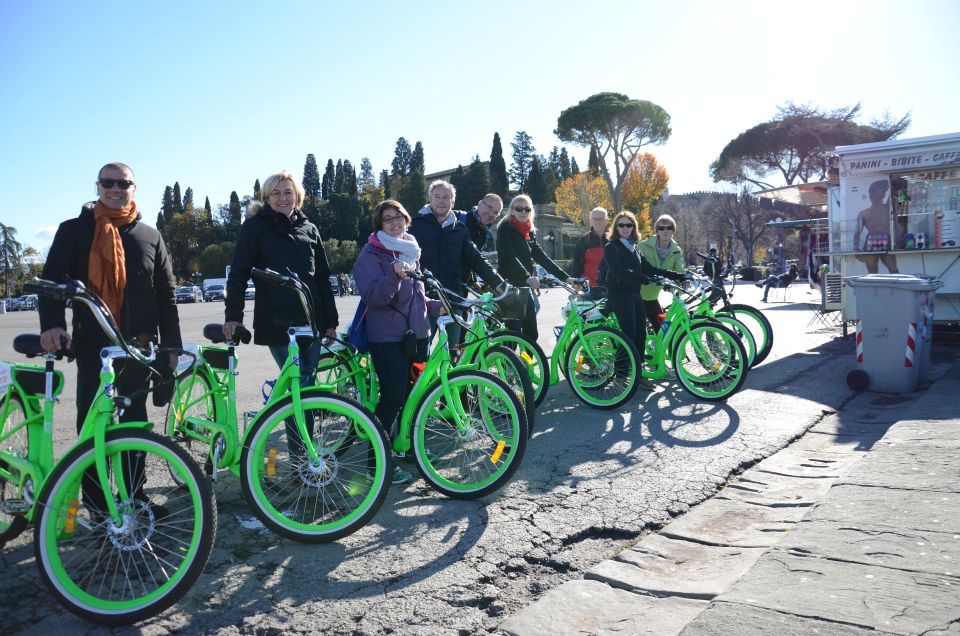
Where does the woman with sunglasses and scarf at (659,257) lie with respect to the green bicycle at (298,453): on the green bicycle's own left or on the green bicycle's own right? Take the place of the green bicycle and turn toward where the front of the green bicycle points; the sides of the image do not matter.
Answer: on the green bicycle's own left

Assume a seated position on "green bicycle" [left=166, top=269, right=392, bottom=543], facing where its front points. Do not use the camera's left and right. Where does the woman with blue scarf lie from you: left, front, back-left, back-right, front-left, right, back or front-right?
left

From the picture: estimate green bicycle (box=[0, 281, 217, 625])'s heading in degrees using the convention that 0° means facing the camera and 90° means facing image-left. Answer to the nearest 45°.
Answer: approximately 315°

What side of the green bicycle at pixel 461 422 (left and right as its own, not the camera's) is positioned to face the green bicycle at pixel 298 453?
right

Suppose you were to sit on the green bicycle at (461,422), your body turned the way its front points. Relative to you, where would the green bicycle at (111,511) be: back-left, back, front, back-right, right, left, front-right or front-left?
right

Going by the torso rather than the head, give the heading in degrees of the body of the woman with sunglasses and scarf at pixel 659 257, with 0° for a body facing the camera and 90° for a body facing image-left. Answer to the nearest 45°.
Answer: approximately 0°

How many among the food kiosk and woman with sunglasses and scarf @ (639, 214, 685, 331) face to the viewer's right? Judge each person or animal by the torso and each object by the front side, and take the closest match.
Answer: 0

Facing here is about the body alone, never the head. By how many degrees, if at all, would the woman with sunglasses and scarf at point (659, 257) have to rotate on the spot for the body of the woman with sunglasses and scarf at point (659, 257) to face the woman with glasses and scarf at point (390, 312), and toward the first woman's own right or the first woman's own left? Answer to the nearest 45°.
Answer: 0° — they already face them

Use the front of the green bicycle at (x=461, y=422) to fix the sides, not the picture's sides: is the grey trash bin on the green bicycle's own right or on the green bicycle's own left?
on the green bicycle's own left

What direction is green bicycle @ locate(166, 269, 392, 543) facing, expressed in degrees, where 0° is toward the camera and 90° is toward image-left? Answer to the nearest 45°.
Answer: approximately 315°

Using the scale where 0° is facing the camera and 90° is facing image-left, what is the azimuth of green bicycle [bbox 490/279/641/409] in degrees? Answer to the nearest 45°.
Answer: approximately 315°

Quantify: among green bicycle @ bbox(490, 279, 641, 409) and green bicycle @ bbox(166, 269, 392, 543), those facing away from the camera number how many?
0

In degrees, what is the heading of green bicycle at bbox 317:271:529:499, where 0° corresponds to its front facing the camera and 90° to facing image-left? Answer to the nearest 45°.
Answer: approximately 315°
